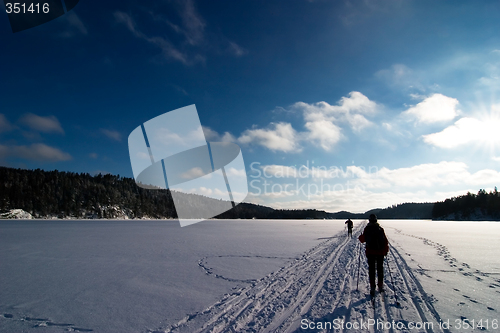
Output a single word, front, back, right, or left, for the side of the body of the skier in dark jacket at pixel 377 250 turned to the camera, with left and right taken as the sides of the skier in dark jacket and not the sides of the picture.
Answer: back
